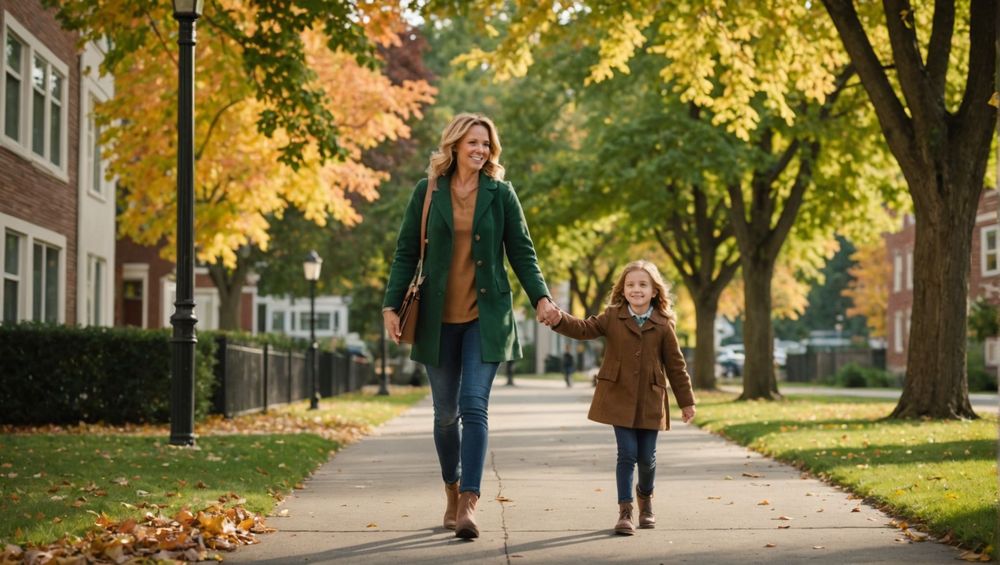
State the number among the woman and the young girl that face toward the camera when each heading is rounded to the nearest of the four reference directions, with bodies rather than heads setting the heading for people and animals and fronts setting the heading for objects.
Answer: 2

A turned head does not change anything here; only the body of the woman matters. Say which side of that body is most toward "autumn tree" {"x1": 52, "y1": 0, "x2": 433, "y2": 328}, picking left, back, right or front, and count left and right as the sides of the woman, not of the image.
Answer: back

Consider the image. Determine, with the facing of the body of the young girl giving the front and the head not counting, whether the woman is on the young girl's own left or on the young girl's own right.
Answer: on the young girl's own right

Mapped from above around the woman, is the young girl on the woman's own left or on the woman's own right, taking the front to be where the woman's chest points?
on the woman's own left

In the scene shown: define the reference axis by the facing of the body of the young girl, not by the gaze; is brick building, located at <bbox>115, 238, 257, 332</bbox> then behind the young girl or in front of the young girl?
behind

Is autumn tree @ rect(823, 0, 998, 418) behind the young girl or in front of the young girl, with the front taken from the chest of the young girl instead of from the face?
behind

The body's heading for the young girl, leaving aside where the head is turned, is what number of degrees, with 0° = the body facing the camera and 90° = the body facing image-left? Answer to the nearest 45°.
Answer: approximately 0°

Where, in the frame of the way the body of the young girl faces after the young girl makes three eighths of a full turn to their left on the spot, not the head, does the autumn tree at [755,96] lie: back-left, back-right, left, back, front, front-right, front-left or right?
front-left

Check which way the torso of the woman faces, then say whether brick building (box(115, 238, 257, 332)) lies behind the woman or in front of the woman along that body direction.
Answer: behind

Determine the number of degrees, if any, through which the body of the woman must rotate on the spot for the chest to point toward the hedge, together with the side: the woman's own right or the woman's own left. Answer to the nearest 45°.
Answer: approximately 135° to the woman's own right

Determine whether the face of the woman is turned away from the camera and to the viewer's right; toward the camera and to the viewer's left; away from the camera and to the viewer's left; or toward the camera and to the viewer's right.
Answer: toward the camera and to the viewer's right
